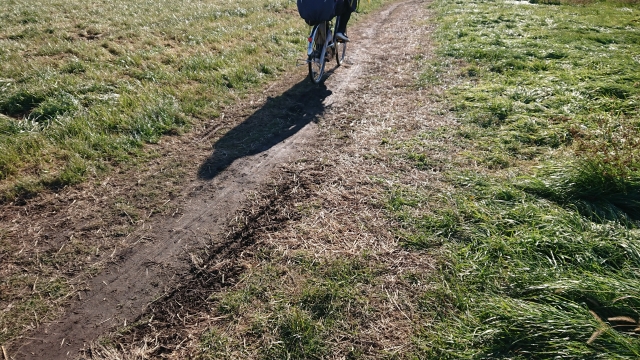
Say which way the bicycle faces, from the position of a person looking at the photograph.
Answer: facing away from the viewer and to the right of the viewer
